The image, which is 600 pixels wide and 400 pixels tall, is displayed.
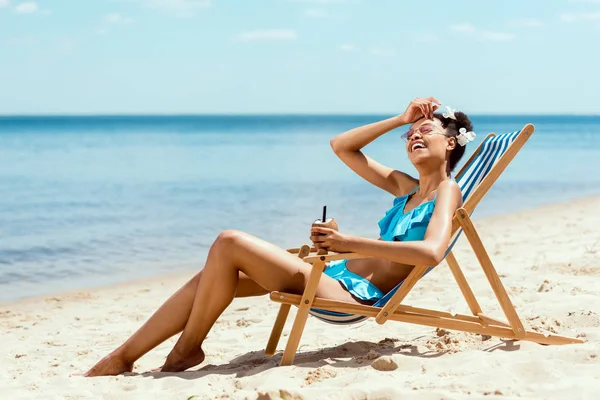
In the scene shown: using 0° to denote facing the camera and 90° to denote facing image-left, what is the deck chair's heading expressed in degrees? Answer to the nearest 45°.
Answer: approximately 90°

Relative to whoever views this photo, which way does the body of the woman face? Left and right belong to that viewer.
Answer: facing to the left of the viewer

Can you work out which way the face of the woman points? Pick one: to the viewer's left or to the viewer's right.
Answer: to the viewer's left
